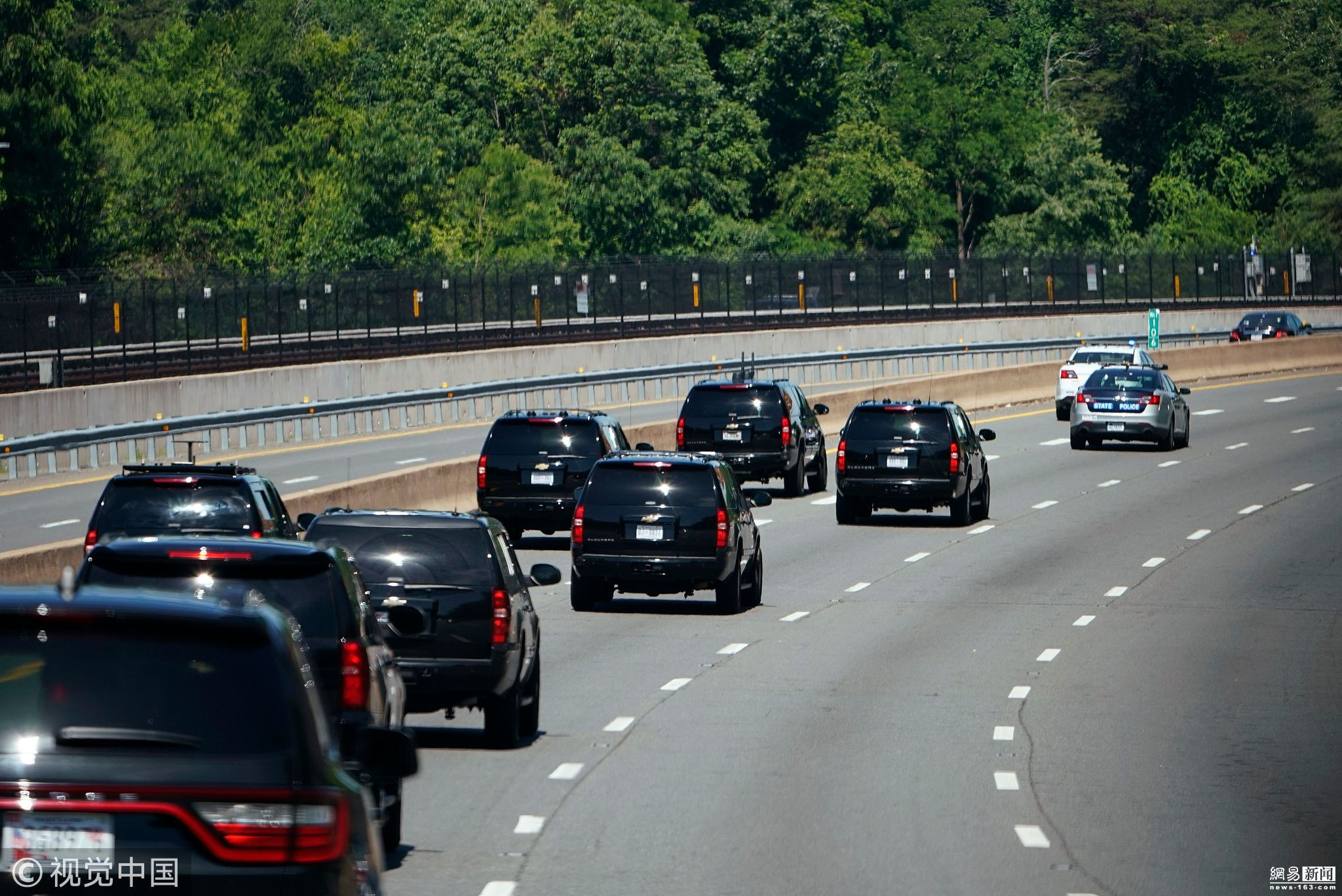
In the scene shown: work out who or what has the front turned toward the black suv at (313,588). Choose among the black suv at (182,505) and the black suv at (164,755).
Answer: the black suv at (164,755)

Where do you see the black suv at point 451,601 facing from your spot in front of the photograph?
facing away from the viewer

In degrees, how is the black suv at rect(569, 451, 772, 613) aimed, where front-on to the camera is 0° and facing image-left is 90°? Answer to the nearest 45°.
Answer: approximately 180°

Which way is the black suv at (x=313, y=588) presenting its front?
away from the camera

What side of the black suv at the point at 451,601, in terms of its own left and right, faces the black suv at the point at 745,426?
front

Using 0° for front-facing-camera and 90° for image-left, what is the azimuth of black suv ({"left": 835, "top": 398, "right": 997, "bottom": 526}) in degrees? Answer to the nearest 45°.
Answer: approximately 180°

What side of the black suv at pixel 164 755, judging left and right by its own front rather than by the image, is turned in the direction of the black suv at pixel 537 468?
front

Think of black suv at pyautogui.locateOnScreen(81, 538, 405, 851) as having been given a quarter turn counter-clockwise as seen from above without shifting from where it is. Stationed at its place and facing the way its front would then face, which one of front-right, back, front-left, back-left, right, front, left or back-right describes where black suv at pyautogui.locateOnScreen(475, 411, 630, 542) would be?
right

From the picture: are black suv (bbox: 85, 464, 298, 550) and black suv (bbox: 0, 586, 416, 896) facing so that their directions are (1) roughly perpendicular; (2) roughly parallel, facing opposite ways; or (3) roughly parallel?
roughly parallel

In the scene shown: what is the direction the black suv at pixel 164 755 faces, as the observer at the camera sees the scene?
facing away from the viewer

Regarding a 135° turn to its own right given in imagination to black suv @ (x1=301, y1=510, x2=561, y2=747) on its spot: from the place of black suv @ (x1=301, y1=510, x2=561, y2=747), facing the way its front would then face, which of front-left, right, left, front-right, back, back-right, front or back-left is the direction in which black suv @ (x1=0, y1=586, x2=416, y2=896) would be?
front-right

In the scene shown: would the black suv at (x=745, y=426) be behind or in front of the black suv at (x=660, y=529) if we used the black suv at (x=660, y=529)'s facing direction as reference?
in front

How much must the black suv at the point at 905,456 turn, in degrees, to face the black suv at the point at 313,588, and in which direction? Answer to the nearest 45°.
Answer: approximately 180°

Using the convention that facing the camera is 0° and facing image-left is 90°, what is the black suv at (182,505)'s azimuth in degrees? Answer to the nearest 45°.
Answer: approximately 180°

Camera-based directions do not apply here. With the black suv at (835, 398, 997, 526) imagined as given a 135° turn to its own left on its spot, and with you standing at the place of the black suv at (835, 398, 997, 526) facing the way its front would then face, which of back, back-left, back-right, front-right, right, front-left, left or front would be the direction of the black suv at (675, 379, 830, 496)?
right

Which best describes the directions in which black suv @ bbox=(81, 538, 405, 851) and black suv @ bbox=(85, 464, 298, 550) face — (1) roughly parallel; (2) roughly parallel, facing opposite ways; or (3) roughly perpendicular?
roughly parallel

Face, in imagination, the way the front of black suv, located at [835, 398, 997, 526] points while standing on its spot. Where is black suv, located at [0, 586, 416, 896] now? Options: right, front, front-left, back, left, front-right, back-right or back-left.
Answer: back

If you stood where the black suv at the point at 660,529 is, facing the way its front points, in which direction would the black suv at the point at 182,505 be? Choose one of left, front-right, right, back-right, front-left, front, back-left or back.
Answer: back-left
